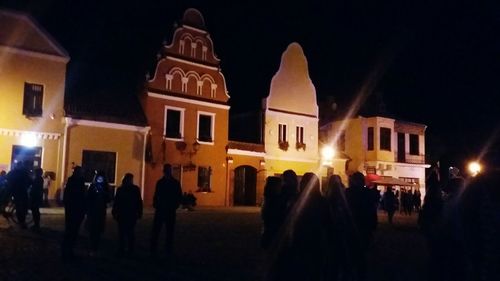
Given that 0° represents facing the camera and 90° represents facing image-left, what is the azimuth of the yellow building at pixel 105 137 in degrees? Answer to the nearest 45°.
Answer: approximately 0°

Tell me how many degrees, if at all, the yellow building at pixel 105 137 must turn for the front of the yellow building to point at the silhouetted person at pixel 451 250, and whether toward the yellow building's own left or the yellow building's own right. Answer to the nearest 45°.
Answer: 0° — it already faces them

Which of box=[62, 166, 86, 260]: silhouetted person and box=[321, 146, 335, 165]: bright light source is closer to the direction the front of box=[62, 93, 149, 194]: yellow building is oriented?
the silhouetted person

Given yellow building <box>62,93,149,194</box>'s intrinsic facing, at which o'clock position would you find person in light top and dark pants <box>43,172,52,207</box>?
The person in light top and dark pants is roughly at 2 o'clock from the yellow building.

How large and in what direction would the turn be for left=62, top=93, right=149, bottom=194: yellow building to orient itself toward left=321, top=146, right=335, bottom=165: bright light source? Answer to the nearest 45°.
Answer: approximately 90° to its left
